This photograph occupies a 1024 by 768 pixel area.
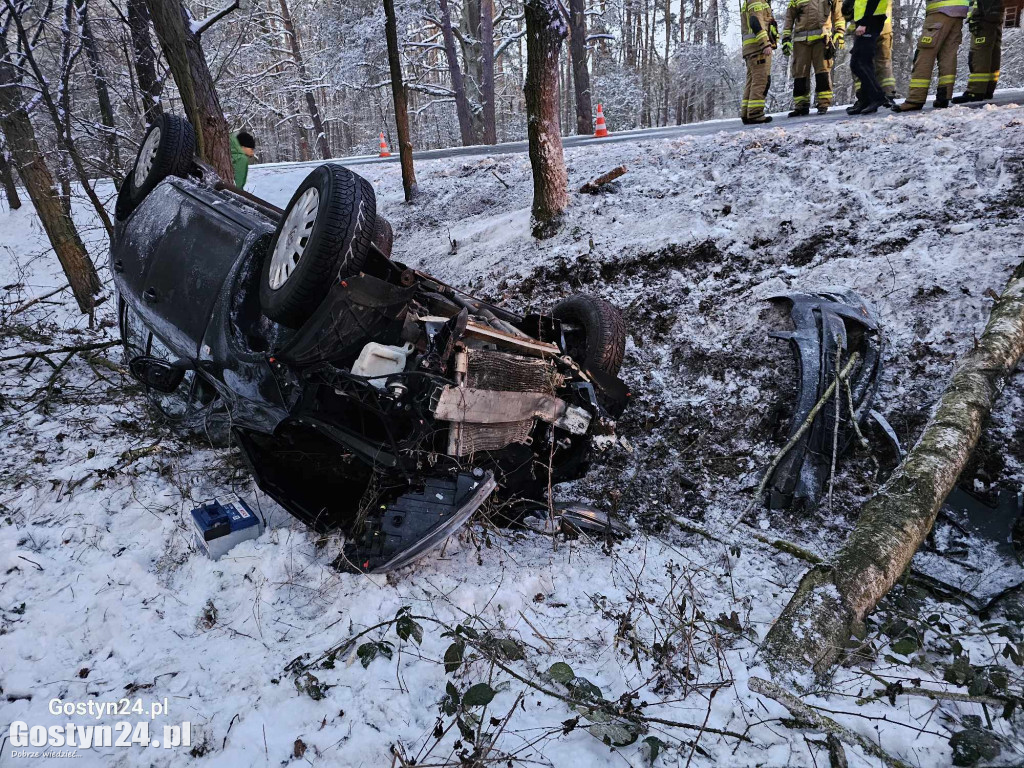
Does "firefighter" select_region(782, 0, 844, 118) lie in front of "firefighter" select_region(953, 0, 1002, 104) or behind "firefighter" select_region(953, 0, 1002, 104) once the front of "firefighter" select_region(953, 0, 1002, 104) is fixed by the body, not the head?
in front

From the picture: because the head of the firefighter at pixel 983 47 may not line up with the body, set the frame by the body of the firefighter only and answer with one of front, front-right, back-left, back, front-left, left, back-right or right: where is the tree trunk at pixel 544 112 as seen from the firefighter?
front-left

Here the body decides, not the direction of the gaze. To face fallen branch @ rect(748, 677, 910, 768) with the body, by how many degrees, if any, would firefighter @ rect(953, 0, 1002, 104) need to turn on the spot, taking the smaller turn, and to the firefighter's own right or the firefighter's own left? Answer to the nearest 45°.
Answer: approximately 90° to the firefighter's own left

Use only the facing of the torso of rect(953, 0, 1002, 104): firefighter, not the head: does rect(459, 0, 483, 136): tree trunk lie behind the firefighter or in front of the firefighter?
in front

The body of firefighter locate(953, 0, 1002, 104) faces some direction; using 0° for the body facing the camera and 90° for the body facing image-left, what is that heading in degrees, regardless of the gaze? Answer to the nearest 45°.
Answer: approximately 90°

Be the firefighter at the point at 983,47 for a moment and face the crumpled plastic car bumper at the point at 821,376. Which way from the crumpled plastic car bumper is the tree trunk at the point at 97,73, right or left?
right
